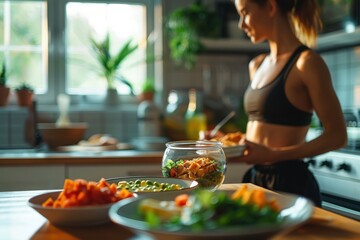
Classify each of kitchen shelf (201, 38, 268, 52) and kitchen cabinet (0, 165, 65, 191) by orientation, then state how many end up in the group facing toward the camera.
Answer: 2

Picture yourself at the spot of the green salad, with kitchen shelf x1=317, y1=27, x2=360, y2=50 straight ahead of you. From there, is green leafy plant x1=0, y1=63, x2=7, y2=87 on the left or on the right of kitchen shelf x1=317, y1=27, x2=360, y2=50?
left

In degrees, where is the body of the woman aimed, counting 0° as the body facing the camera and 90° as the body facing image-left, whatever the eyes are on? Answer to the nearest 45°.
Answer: approximately 45°

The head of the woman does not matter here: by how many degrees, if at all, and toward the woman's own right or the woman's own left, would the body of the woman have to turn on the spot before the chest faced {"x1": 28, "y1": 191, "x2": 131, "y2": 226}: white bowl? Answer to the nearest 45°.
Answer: approximately 45° to the woman's own left

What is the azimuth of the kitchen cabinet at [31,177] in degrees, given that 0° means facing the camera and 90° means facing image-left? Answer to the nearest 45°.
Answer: approximately 0°
